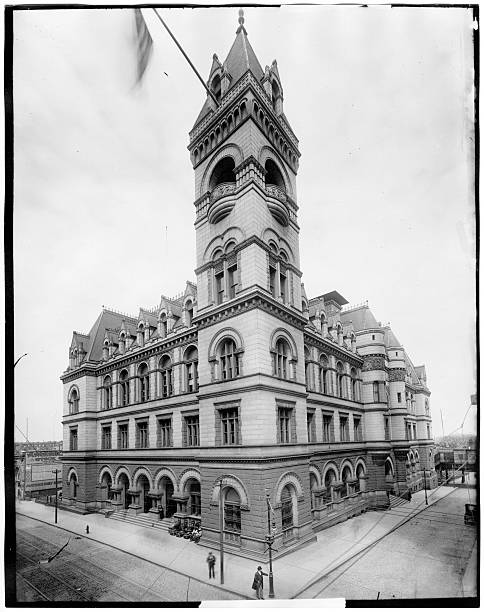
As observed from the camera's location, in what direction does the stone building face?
facing the viewer and to the left of the viewer

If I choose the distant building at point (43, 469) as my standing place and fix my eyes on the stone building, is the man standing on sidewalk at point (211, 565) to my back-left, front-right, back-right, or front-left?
front-right

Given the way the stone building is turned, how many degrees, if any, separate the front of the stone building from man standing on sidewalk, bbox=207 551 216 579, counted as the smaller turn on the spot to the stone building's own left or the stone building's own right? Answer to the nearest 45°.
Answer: approximately 45° to the stone building's own left

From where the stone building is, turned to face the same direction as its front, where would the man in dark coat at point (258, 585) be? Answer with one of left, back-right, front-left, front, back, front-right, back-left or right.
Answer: front-left
